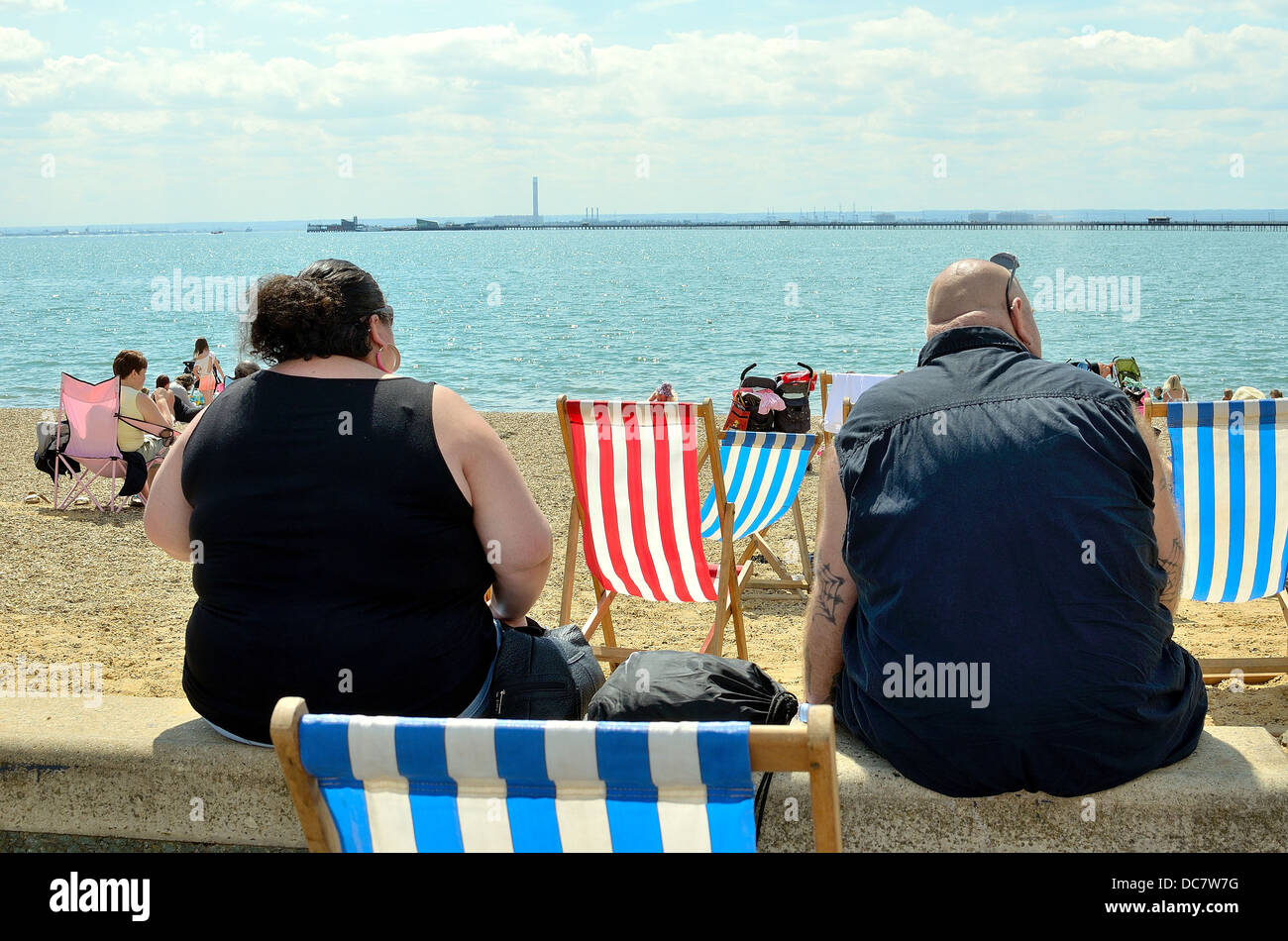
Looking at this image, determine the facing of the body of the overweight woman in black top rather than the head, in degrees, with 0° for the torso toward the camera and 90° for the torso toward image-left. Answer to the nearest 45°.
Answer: approximately 180°

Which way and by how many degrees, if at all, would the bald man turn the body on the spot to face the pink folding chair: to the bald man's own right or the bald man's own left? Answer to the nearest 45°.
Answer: approximately 45° to the bald man's own left

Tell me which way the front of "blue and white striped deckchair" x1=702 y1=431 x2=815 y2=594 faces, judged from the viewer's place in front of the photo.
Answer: facing away from the viewer and to the left of the viewer

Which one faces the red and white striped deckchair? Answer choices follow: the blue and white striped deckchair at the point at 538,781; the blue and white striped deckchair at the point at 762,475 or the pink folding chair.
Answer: the blue and white striped deckchair at the point at 538,781

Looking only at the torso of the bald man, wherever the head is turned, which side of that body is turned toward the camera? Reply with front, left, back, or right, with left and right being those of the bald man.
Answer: back

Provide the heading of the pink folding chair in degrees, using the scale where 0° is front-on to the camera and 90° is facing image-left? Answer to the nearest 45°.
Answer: approximately 225°

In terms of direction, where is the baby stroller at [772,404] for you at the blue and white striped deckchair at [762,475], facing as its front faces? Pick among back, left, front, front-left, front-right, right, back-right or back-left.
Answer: front-right

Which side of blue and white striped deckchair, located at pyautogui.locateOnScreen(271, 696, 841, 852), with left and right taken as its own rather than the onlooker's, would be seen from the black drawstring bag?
front

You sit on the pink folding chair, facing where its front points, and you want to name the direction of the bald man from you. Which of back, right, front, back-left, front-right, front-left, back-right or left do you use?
back-right

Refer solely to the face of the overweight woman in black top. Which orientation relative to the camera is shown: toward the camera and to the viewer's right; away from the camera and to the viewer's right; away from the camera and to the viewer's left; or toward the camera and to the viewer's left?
away from the camera and to the viewer's right

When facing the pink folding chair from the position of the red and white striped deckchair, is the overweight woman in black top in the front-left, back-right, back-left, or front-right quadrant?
back-left

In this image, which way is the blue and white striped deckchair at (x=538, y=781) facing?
away from the camera

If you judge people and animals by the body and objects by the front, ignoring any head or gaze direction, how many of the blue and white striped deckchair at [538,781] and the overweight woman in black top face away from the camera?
2
